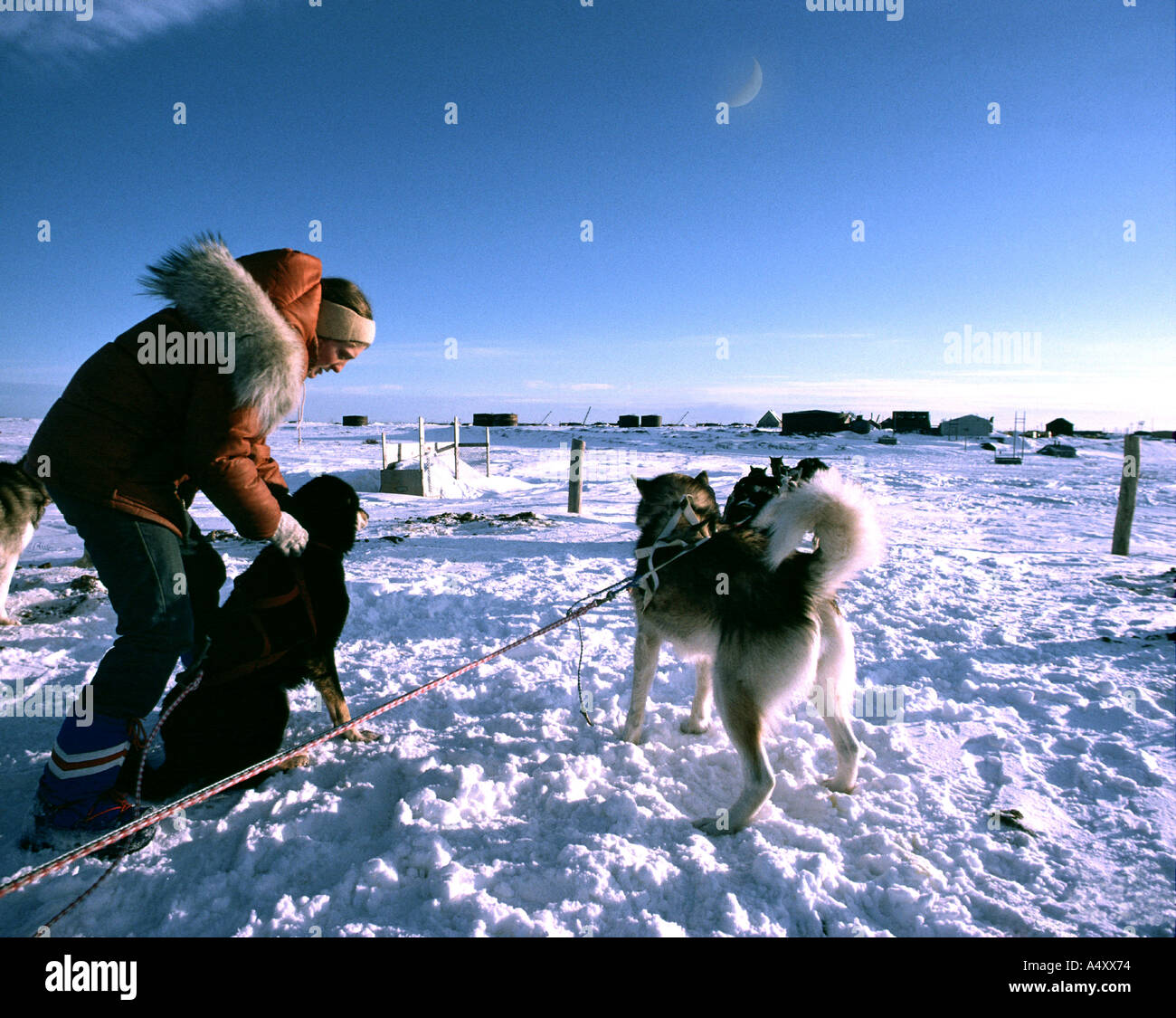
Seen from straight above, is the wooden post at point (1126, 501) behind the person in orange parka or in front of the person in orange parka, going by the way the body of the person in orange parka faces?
in front

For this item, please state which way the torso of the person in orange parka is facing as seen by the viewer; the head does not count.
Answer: to the viewer's right

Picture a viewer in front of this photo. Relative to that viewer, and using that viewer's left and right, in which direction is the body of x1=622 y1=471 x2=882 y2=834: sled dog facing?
facing away from the viewer and to the left of the viewer

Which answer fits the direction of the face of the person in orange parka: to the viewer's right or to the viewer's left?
to the viewer's right
